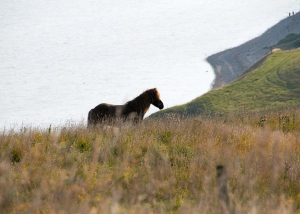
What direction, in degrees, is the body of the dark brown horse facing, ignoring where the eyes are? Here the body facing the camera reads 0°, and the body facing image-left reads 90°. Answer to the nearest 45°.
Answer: approximately 270°
